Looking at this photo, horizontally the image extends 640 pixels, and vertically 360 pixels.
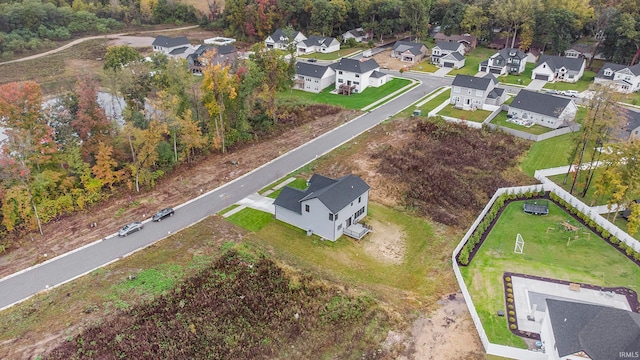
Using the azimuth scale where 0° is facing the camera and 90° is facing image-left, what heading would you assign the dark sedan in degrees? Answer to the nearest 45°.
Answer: approximately 45°

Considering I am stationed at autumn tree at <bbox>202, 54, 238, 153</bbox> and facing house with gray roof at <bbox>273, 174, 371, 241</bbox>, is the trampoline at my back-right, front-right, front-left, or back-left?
front-left

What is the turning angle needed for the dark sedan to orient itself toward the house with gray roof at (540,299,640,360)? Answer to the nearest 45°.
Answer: approximately 90° to its left

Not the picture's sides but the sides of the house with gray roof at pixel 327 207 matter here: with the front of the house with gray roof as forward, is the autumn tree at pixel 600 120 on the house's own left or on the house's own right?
on the house's own right

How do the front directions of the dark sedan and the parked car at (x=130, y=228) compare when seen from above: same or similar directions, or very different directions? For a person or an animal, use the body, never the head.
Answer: same or similar directions

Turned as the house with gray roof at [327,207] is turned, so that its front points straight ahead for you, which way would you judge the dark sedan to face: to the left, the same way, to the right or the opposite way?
to the left

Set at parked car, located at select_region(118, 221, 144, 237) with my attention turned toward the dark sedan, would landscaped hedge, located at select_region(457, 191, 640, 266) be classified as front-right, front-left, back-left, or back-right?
front-right

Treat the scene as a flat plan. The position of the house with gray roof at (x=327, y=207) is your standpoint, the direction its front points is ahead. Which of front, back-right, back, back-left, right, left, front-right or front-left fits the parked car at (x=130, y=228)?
front-left

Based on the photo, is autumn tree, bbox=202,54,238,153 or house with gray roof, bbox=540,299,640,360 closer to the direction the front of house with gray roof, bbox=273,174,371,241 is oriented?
the autumn tree

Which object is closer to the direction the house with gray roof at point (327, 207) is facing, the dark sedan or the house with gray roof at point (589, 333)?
the dark sedan

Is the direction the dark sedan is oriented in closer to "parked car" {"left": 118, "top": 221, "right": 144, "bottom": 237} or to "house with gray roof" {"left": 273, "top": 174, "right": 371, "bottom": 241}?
the parked car

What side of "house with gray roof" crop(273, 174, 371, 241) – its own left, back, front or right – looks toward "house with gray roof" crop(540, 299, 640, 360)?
back

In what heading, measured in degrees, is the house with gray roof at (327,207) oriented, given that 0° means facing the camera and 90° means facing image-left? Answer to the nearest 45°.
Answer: approximately 135°

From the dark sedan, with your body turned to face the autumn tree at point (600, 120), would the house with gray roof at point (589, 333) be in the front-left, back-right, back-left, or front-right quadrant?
front-right

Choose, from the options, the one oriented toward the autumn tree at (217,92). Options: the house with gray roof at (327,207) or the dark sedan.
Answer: the house with gray roof

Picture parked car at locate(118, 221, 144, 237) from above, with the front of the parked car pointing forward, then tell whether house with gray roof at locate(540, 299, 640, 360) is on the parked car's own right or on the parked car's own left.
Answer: on the parked car's own left

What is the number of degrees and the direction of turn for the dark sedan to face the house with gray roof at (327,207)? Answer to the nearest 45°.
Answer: approximately 90° to its left
